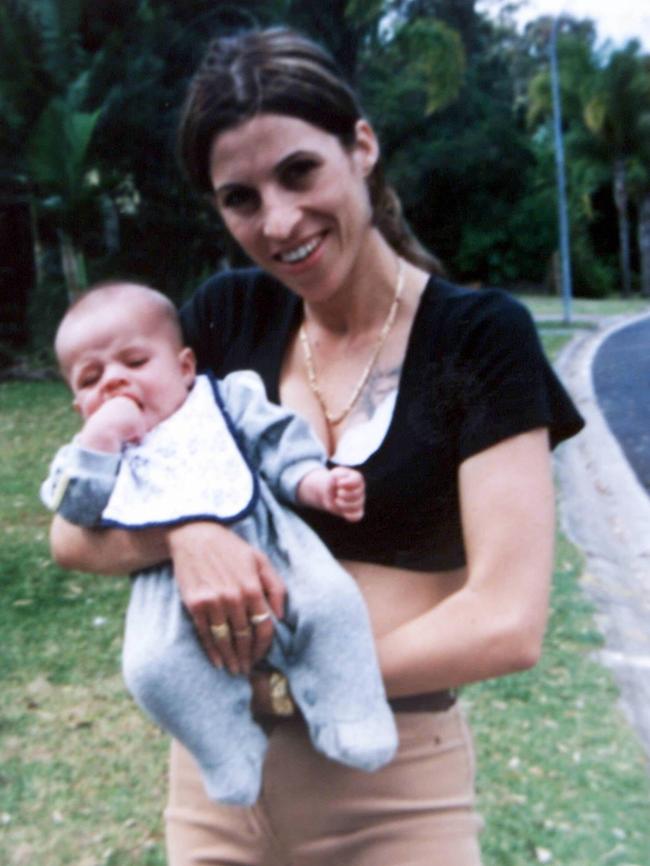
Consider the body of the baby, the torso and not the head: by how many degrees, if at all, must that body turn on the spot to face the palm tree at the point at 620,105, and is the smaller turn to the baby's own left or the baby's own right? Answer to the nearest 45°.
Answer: approximately 135° to the baby's own left

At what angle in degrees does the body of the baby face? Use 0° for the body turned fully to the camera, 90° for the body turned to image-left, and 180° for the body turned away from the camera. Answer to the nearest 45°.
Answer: approximately 0°

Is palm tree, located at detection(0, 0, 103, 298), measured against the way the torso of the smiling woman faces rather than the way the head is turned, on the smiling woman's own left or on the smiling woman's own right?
on the smiling woman's own right

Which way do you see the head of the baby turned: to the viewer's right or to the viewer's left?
to the viewer's left

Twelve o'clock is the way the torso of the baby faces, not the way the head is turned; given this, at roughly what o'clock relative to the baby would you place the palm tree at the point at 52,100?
The palm tree is roughly at 6 o'clock from the baby.

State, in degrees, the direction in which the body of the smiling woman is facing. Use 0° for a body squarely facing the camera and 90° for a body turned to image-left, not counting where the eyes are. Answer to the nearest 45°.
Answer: approximately 45°
